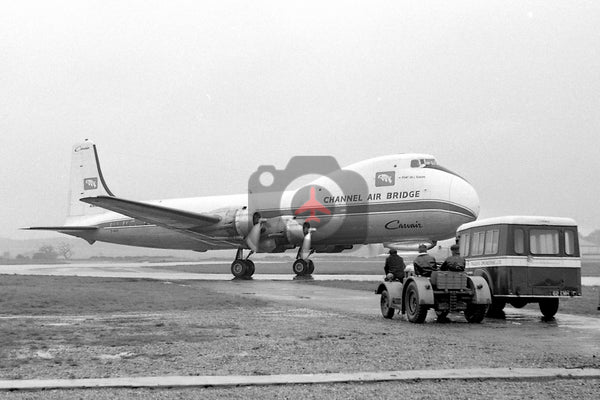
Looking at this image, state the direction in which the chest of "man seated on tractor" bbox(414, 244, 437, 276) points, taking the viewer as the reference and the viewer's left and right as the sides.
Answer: facing away from the viewer and to the left of the viewer

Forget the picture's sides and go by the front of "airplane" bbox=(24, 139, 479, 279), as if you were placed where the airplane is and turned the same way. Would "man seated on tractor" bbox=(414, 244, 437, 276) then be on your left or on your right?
on your right

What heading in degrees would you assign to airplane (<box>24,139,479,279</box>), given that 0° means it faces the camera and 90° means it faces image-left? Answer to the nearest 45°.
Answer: approximately 315°

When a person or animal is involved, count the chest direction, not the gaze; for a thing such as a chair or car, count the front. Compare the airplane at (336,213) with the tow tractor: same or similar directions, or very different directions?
very different directions

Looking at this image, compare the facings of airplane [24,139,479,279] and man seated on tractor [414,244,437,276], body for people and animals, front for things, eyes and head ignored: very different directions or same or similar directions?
very different directions

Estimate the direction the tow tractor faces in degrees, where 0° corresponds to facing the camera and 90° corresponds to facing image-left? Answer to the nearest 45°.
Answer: approximately 135°
